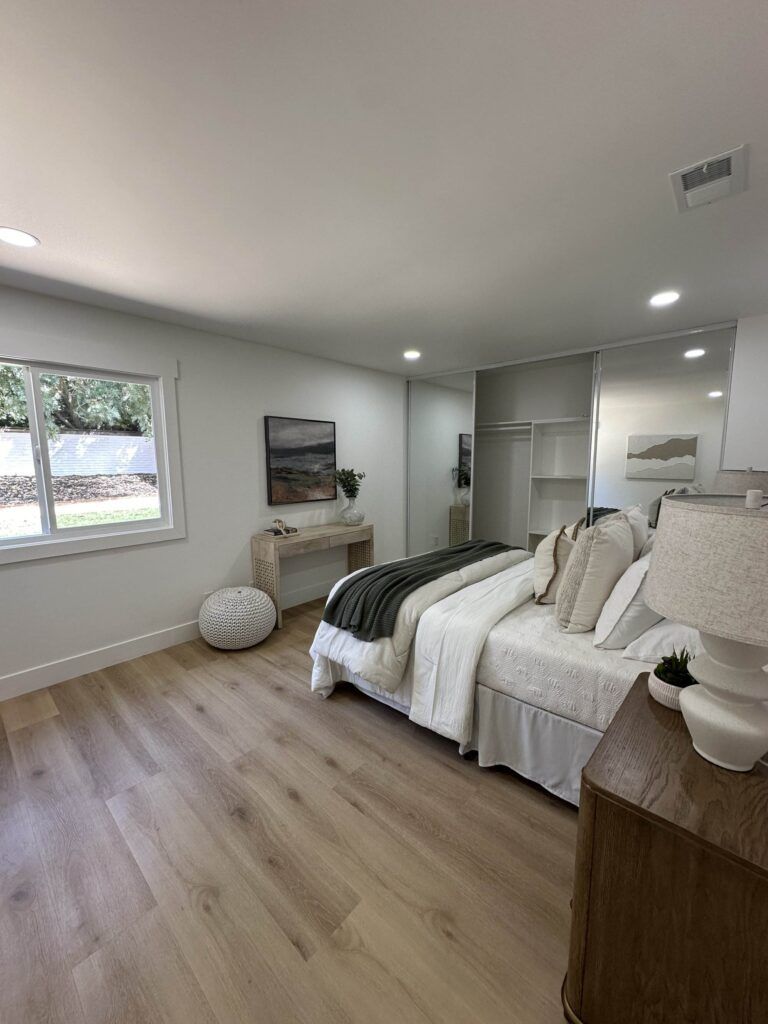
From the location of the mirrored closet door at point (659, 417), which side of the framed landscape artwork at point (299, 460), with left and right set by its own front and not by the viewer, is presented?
front

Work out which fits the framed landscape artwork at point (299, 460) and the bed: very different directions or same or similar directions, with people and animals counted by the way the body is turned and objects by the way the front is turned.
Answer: very different directions

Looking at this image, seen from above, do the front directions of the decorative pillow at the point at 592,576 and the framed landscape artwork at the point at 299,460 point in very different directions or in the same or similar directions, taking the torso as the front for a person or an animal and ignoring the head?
very different directions

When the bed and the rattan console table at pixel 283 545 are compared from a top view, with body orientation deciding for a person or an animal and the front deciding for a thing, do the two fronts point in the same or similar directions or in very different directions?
very different directions

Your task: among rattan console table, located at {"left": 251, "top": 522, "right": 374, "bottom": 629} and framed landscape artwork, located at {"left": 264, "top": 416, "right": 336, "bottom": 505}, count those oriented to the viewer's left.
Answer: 0

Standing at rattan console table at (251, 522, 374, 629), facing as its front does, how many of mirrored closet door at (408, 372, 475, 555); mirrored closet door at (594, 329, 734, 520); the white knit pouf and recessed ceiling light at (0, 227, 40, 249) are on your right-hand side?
2

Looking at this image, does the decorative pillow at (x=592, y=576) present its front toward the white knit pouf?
yes

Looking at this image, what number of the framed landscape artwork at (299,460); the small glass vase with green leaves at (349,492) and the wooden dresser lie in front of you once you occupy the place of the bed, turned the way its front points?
2

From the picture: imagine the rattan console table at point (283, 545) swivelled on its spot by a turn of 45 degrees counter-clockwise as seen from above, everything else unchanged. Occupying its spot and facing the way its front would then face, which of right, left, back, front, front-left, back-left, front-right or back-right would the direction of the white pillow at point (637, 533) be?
front-right

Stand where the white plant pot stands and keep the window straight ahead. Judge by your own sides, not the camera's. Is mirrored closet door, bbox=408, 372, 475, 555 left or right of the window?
right

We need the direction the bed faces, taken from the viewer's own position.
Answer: facing away from the viewer and to the left of the viewer

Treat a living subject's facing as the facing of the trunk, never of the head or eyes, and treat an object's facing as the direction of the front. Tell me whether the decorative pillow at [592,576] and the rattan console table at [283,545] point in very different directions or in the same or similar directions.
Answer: very different directions

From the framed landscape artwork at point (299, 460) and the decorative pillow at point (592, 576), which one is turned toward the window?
the decorative pillow

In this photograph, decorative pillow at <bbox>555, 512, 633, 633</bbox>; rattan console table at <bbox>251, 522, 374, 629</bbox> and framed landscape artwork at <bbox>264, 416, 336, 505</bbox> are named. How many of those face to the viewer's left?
1

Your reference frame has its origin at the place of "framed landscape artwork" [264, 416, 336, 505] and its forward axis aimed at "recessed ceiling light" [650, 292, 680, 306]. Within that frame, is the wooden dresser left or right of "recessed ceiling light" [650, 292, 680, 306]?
right

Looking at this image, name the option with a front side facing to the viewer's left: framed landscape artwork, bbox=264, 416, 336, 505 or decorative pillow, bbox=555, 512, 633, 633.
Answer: the decorative pillow

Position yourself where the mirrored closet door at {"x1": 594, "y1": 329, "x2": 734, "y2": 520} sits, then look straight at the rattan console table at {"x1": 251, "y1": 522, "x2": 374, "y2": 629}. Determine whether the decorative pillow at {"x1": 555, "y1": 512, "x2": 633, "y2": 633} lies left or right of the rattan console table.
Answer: left

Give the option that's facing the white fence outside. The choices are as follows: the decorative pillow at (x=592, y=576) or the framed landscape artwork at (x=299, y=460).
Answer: the decorative pillow

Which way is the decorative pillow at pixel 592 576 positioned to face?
to the viewer's left

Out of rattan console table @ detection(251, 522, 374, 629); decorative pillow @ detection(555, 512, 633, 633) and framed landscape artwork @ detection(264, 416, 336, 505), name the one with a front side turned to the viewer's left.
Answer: the decorative pillow

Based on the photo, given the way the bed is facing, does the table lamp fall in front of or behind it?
behind
